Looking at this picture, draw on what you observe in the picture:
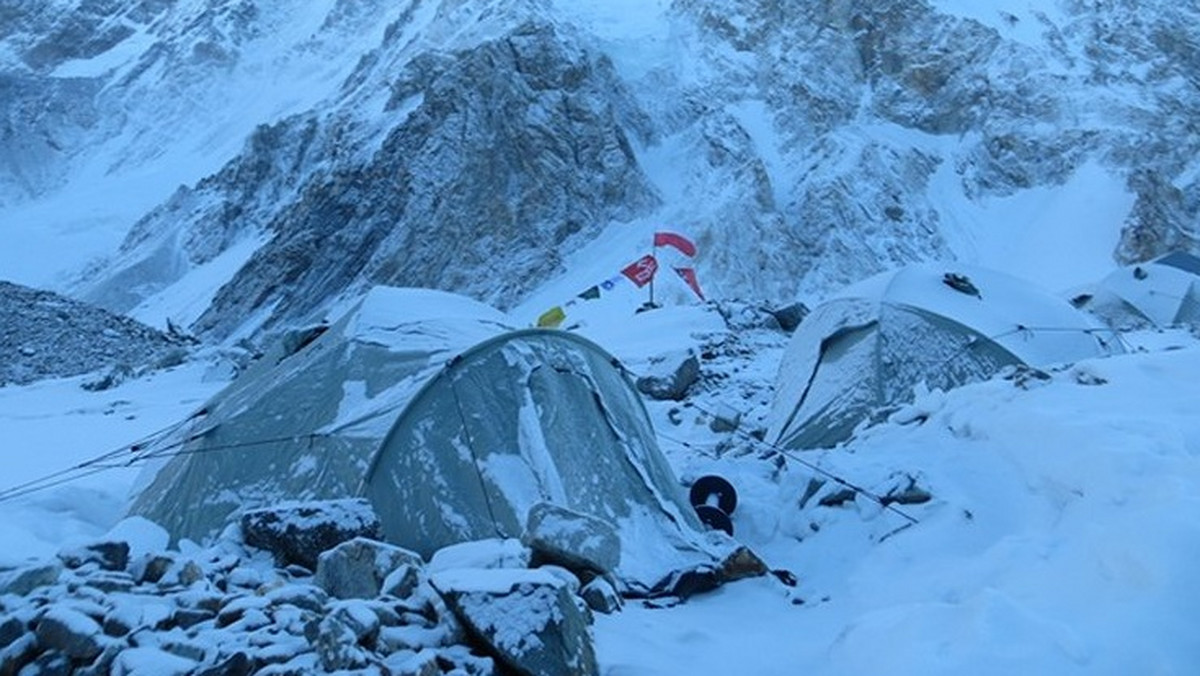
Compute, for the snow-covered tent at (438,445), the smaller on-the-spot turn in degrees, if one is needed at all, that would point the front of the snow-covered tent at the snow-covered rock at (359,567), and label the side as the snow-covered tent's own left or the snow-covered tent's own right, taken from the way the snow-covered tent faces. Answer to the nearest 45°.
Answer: approximately 45° to the snow-covered tent's own right

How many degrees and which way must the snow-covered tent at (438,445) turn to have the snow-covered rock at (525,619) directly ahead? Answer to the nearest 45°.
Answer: approximately 45° to its right

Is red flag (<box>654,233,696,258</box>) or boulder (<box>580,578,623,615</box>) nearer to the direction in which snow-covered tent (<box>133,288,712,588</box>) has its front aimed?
the boulder

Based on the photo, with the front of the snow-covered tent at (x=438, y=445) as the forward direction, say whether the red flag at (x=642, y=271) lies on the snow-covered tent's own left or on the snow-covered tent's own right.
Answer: on the snow-covered tent's own left

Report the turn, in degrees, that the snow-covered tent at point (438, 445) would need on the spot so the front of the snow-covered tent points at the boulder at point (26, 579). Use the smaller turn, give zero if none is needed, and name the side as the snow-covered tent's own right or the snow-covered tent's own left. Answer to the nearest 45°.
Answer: approximately 90° to the snow-covered tent's own right

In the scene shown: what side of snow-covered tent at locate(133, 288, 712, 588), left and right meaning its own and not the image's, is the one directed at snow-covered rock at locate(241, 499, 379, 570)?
right

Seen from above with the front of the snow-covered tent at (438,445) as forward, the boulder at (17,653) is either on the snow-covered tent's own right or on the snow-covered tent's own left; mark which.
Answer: on the snow-covered tent's own right

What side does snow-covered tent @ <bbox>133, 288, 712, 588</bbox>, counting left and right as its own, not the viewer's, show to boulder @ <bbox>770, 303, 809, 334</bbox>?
left

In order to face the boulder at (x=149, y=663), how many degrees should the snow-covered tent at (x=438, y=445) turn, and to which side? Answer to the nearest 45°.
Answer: approximately 45° to its right

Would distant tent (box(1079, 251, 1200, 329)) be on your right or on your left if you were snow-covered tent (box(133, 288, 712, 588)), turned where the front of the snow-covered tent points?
on your left

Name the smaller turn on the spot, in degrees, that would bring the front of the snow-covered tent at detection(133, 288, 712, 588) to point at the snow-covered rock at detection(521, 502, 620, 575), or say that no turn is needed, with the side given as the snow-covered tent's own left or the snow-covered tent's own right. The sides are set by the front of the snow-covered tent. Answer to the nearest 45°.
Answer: approximately 45° to the snow-covered tent's own right

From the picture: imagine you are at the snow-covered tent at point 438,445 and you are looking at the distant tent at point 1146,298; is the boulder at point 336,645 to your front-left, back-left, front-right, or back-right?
back-right
